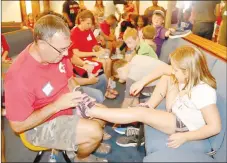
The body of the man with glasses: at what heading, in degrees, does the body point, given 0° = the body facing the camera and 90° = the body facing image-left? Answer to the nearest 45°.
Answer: approximately 315°

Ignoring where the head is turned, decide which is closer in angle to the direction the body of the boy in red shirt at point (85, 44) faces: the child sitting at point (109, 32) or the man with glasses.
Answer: the man with glasses

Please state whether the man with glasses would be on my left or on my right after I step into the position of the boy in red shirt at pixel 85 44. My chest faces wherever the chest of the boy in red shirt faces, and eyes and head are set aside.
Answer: on my right

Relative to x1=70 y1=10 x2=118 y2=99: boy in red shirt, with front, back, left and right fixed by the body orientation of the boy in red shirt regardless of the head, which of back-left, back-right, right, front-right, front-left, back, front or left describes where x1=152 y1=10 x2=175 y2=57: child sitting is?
front-left

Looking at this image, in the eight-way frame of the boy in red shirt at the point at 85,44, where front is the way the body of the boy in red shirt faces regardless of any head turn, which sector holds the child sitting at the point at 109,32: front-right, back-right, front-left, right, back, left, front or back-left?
back-left

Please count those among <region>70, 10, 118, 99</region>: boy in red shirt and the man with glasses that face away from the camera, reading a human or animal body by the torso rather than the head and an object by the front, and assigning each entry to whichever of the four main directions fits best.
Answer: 0

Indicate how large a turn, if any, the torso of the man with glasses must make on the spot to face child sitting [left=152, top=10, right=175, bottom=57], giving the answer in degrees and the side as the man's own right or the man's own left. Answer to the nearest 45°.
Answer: approximately 90° to the man's own left
